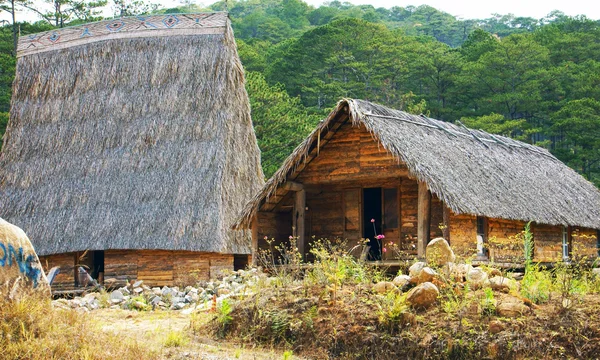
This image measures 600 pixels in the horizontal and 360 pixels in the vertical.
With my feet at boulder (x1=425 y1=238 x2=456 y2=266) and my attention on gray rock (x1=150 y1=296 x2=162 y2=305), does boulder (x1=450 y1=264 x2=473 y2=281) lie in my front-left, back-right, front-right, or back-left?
back-left

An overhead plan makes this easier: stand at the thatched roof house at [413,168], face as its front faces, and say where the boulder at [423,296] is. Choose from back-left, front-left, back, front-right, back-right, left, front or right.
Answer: front-left

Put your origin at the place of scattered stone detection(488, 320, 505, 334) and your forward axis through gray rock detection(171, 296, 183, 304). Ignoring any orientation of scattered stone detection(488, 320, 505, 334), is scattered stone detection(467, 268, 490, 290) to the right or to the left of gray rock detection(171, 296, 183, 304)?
right

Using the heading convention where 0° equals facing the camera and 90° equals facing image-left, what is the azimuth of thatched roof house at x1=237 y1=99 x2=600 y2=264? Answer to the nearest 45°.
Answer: approximately 45°

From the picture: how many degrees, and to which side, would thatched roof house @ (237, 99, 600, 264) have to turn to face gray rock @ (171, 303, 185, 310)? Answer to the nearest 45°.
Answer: approximately 45° to its right

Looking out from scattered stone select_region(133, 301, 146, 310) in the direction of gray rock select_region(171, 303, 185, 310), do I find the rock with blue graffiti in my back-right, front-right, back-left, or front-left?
back-right

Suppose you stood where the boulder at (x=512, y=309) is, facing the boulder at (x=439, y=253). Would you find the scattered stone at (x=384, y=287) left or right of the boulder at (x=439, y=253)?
left

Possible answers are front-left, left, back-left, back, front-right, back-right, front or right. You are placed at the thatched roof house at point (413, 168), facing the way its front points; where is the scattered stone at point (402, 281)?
front-left

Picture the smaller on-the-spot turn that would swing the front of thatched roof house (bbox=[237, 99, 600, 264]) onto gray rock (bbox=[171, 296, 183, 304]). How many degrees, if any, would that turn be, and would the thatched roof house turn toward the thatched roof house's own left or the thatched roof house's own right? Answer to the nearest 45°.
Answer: approximately 45° to the thatched roof house's own right

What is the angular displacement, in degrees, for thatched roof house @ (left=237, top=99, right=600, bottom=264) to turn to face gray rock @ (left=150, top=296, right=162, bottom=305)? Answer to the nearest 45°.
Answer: approximately 45° to its right
